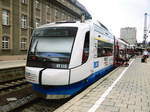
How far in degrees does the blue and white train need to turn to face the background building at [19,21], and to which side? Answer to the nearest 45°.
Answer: approximately 135° to its right

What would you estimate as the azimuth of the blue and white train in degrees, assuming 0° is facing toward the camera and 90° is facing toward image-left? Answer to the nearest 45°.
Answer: approximately 45°
